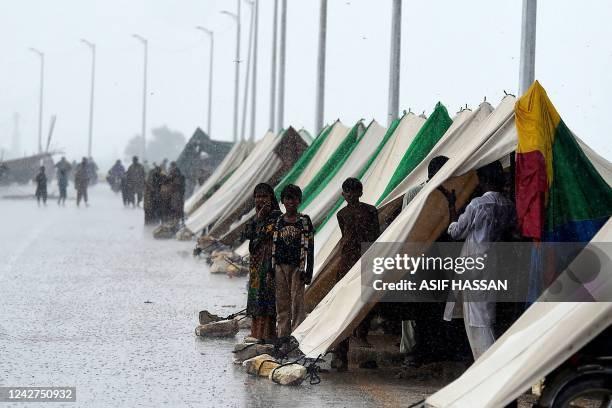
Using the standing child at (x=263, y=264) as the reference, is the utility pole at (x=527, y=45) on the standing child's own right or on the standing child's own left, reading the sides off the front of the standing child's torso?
on the standing child's own left

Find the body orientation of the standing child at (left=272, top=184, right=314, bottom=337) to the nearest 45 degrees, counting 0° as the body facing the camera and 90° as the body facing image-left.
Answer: approximately 0°

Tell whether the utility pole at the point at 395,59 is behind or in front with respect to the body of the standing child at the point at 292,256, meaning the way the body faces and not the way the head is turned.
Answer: behind

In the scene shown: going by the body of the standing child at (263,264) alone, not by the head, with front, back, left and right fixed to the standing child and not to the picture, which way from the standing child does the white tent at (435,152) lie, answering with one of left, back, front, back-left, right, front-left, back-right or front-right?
left

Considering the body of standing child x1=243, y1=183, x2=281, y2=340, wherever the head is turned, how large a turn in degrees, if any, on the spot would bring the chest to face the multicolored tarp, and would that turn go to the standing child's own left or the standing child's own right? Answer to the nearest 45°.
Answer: approximately 45° to the standing child's own left

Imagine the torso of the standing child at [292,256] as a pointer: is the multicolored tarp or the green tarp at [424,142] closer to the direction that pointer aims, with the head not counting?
the multicolored tarp

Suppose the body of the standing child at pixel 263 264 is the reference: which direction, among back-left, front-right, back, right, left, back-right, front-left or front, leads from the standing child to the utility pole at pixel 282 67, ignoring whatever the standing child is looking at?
back

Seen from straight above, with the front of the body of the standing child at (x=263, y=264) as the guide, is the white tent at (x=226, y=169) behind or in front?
behind

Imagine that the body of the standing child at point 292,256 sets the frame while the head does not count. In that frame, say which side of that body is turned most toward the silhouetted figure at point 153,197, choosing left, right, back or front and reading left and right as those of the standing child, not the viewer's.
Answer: back

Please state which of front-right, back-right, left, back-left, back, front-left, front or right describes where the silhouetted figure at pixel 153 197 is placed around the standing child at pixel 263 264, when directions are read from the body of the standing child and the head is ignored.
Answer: back

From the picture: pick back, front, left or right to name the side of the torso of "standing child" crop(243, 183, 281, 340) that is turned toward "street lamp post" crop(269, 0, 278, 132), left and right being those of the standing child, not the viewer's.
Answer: back

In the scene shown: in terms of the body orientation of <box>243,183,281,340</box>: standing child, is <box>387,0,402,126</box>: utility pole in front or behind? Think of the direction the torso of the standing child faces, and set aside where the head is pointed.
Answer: behind

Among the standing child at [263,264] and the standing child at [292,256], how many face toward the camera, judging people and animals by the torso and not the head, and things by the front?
2

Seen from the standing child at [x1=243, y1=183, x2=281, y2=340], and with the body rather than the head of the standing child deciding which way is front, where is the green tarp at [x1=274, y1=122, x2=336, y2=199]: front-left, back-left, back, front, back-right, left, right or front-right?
back

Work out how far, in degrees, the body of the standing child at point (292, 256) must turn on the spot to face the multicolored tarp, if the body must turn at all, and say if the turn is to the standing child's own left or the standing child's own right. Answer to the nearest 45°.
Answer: approximately 45° to the standing child's own left
